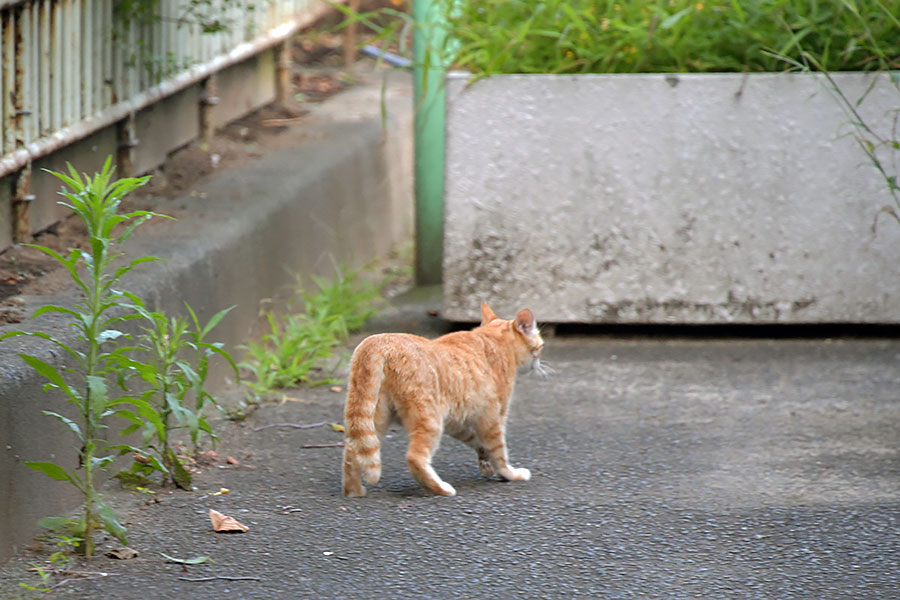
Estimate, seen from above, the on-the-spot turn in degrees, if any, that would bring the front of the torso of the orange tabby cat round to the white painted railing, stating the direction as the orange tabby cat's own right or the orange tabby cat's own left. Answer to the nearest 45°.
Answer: approximately 90° to the orange tabby cat's own left

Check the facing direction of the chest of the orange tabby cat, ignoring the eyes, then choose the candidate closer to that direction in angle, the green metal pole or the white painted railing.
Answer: the green metal pole

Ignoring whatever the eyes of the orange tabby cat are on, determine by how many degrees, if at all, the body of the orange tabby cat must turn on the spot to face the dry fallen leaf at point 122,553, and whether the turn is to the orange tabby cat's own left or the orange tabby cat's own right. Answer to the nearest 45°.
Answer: approximately 180°

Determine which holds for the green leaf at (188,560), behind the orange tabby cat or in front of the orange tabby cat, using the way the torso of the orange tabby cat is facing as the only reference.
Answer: behind

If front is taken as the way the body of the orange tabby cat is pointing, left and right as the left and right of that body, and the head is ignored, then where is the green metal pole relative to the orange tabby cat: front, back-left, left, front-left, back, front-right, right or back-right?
front-left

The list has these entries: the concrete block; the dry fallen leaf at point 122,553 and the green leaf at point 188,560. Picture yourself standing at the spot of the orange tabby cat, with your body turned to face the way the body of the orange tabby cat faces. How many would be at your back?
2

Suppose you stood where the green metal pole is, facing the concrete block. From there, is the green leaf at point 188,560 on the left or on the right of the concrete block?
right

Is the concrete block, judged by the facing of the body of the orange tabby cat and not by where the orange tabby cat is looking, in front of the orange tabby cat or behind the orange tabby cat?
in front

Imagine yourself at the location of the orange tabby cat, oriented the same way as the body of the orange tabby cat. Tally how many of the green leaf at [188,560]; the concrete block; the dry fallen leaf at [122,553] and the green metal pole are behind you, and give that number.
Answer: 2

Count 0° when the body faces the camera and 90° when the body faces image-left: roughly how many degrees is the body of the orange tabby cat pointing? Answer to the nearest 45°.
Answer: approximately 225°
